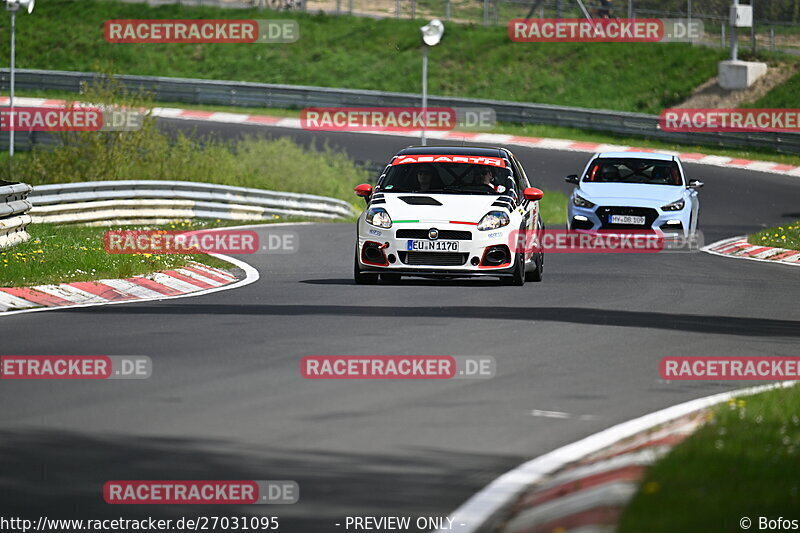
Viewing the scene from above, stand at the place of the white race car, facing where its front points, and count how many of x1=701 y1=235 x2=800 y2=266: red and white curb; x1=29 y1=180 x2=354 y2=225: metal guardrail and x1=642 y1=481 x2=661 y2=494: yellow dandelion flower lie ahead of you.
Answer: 1

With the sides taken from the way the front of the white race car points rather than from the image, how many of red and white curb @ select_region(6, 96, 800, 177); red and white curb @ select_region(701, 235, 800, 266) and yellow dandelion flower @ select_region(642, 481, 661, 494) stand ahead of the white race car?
1

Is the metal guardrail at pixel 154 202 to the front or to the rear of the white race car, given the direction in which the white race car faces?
to the rear

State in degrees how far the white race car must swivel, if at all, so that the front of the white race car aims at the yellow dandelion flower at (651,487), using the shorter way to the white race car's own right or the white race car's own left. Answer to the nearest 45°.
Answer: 0° — it already faces it

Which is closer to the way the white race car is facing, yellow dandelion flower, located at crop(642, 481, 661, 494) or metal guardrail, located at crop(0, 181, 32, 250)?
the yellow dandelion flower

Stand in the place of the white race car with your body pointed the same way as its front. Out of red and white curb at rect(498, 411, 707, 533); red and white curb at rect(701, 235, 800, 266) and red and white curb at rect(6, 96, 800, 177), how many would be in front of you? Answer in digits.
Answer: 1

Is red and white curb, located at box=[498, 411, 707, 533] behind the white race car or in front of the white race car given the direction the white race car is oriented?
in front

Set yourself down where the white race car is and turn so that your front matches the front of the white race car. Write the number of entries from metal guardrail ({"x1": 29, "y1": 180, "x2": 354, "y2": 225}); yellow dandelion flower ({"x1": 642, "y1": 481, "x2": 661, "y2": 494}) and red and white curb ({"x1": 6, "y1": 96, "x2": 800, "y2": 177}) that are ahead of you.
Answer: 1

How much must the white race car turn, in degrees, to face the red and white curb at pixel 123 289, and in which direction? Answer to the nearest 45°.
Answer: approximately 90° to its right

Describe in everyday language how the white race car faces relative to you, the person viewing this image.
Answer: facing the viewer

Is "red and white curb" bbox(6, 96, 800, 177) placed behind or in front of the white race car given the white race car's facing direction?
behind

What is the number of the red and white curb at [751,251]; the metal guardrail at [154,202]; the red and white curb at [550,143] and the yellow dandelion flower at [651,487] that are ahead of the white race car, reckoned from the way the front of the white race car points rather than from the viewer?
1

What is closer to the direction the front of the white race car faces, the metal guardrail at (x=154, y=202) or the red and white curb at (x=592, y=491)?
the red and white curb

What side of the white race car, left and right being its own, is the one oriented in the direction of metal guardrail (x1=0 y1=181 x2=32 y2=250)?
right
